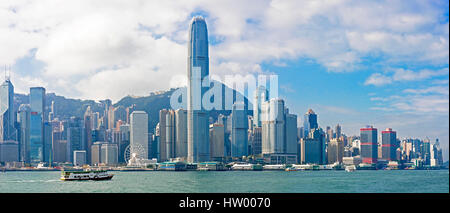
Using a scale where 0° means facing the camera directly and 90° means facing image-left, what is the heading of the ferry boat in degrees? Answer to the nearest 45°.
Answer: approximately 270°
